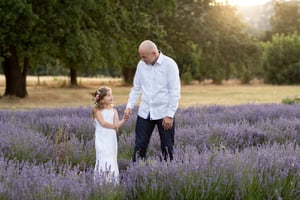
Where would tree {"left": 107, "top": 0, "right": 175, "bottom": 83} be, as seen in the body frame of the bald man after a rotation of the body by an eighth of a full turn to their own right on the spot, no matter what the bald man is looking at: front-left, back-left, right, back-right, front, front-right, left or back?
right

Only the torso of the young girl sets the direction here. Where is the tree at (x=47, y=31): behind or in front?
behind

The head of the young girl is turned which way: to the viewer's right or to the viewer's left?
to the viewer's right

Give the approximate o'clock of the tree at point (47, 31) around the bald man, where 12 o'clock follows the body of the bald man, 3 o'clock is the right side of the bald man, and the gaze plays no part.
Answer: The tree is roughly at 4 o'clock from the bald man.

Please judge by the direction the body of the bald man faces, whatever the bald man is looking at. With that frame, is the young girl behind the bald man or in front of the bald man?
in front

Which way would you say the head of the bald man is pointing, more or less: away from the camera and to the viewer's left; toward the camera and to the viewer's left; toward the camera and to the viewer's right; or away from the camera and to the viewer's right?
toward the camera and to the viewer's left

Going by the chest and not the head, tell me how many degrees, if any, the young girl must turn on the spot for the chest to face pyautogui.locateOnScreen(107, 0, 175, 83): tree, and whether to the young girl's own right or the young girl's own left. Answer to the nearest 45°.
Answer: approximately 135° to the young girl's own left

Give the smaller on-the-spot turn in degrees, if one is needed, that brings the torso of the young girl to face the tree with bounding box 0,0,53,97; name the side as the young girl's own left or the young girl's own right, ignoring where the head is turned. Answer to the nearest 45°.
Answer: approximately 135° to the young girl's own left

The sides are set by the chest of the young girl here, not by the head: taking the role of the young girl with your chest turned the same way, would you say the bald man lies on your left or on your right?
on your left

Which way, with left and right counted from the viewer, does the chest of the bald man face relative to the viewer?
facing the viewer and to the left of the viewer

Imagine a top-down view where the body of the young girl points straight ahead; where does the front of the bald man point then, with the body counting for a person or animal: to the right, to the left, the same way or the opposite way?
to the right
